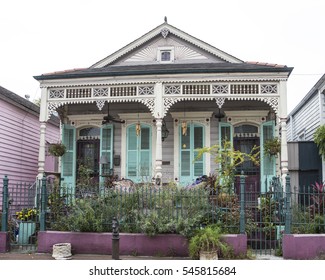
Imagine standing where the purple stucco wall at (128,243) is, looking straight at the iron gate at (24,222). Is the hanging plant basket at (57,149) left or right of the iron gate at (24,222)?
right

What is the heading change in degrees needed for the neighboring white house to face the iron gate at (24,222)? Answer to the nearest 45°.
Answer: approximately 45° to its right

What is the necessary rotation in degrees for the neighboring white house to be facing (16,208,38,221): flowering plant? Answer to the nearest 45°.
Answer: approximately 45° to its right

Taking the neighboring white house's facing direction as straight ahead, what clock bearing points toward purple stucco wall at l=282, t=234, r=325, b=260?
The purple stucco wall is roughly at 12 o'clock from the neighboring white house.

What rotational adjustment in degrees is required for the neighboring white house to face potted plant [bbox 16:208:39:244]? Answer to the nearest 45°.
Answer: approximately 45° to its right

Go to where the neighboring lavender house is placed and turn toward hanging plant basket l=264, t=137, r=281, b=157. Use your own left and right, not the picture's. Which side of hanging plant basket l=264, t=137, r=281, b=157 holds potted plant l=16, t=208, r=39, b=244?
right

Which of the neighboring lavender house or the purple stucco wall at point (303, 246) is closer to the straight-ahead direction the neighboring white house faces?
the purple stucco wall

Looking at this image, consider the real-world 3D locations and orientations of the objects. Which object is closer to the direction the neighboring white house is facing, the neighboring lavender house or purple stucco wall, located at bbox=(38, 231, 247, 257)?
the purple stucco wall

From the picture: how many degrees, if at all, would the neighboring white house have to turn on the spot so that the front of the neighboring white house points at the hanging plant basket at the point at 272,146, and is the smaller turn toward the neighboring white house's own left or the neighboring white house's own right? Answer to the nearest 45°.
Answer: approximately 45° to the neighboring white house's own right

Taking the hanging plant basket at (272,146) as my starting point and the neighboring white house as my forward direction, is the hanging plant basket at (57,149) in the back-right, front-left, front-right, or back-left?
back-left

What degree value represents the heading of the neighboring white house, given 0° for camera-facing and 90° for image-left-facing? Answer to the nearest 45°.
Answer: approximately 0°
